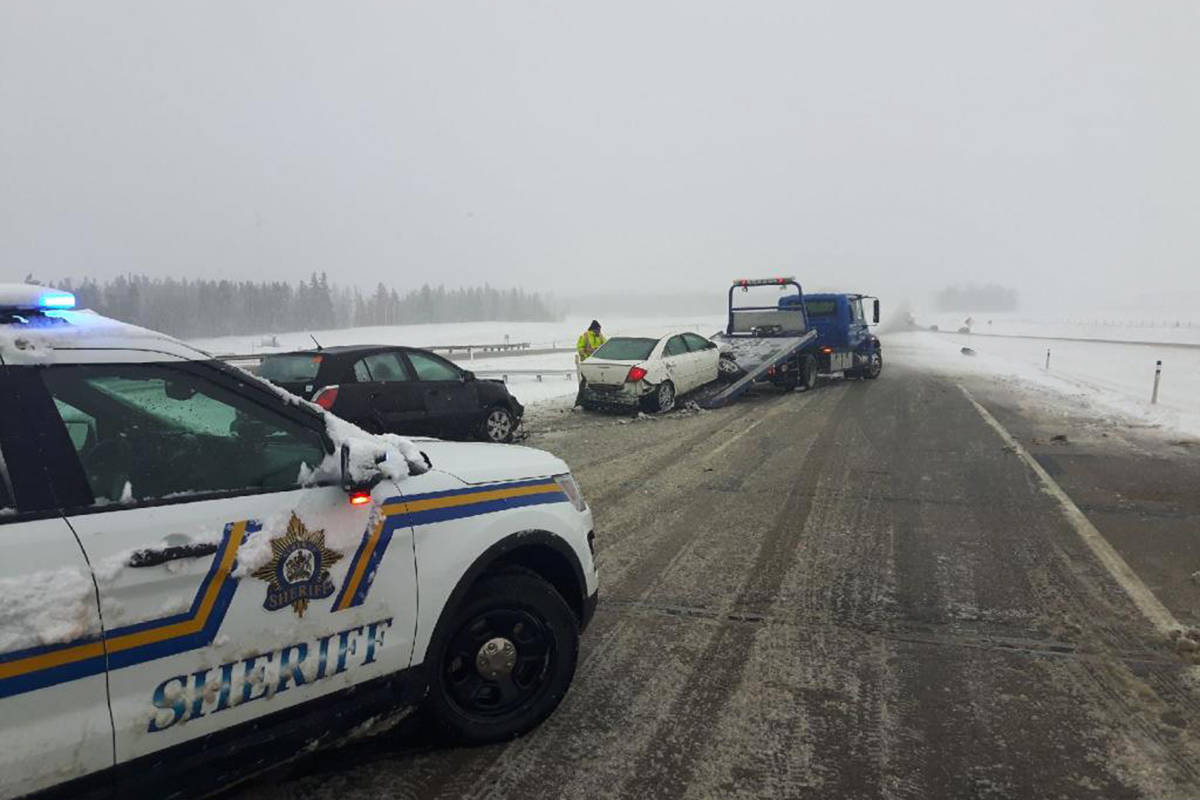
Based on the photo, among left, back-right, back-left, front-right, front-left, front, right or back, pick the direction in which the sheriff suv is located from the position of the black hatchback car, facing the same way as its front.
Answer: back-right

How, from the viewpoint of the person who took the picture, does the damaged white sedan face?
facing away from the viewer and to the right of the viewer

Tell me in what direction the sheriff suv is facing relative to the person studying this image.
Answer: facing away from the viewer and to the right of the viewer

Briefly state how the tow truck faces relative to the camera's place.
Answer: facing away from the viewer and to the right of the viewer

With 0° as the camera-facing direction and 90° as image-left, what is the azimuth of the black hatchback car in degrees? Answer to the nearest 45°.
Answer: approximately 225°

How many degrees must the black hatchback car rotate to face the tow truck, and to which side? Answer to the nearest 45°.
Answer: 0° — it already faces it

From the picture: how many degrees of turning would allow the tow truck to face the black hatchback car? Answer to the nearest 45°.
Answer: approximately 180°

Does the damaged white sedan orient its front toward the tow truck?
yes

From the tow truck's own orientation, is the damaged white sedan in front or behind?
behind
